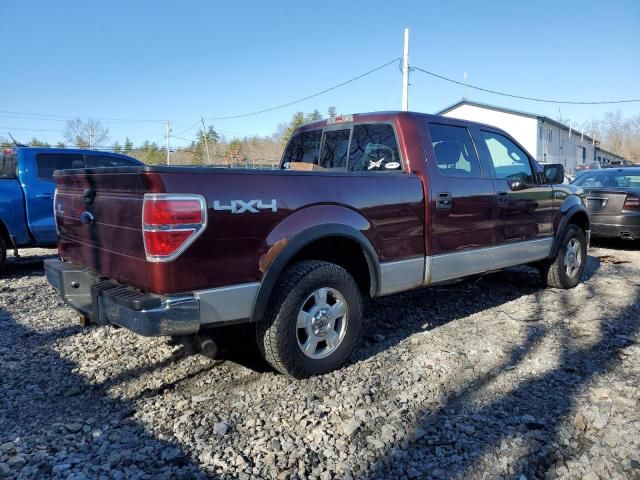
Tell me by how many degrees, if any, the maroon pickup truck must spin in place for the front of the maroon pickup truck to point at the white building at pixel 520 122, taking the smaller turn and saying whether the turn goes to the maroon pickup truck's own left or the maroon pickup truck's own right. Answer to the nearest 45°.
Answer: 0° — it already faces it

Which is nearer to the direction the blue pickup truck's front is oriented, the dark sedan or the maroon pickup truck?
the dark sedan

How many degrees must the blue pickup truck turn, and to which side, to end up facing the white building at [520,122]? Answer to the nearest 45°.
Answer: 0° — it already faces it

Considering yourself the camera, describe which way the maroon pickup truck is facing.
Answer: facing away from the viewer and to the right of the viewer

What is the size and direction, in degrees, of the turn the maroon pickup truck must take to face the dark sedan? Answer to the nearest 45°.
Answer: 0° — it already faces it

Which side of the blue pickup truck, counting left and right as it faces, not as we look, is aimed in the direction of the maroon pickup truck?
right

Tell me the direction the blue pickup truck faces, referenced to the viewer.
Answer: facing away from the viewer and to the right of the viewer

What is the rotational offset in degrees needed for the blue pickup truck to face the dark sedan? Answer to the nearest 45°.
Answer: approximately 45° to its right
